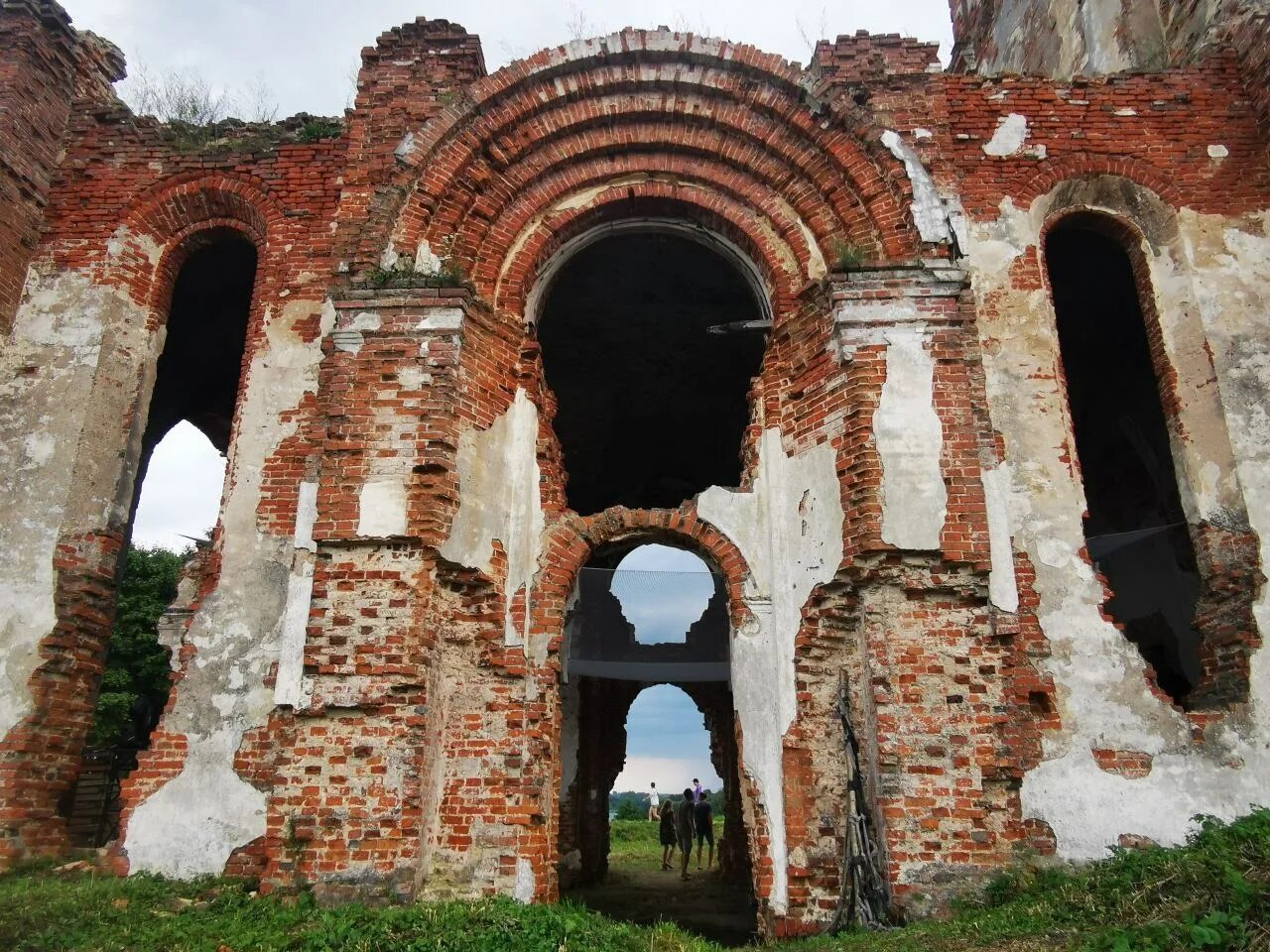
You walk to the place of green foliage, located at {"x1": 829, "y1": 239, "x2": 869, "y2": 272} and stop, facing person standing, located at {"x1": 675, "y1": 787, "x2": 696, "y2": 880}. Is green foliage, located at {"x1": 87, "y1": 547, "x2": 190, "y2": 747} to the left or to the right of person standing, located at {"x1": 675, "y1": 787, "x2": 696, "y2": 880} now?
left

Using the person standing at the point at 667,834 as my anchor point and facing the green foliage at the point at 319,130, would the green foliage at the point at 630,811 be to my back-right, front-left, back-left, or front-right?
back-right

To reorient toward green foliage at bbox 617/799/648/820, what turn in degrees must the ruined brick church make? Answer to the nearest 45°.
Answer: approximately 180°

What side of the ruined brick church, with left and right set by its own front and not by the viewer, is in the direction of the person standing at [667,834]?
back

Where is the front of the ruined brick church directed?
toward the camera

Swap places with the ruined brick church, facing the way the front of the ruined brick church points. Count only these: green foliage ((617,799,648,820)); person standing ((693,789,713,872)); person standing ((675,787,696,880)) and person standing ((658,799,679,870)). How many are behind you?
4

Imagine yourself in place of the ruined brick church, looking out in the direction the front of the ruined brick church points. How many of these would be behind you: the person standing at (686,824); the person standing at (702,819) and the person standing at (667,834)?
3

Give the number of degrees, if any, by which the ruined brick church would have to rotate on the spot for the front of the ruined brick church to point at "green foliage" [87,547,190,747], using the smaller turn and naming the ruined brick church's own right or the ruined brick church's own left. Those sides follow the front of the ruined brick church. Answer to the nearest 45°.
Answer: approximately 135° to the ruined brick church's own right

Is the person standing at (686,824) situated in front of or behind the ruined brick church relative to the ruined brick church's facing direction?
behind

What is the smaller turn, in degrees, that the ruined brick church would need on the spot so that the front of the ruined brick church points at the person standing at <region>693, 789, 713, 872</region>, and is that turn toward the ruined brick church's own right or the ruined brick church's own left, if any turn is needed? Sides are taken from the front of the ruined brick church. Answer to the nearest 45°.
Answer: approximately 180°
